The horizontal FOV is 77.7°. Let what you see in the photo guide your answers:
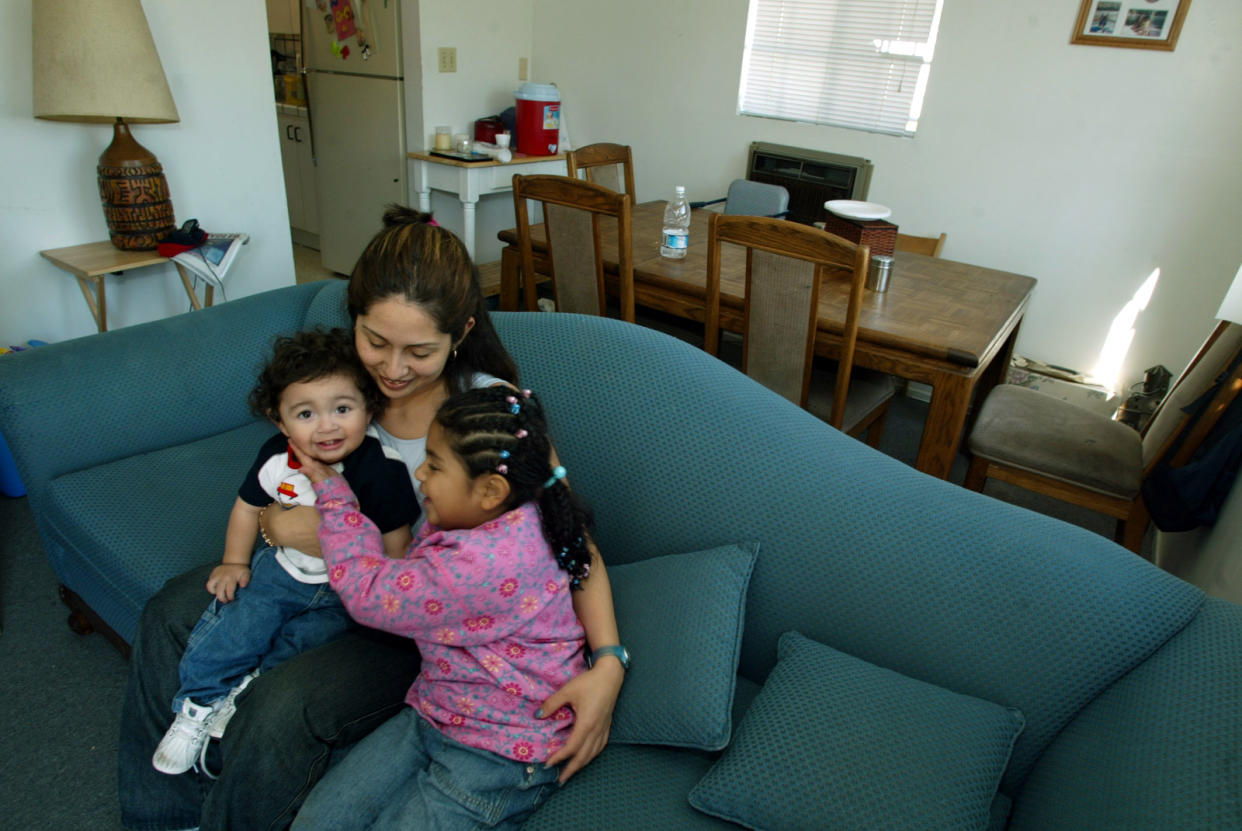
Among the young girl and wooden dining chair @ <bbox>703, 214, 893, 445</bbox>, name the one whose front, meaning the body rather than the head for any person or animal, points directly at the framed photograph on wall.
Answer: the wooden dining chair

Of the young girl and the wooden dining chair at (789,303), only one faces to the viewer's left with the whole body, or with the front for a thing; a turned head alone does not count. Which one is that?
the young girl

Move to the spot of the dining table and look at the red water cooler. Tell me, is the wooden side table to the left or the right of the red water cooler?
left

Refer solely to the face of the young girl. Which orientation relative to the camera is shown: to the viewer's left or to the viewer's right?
to the viewer's left

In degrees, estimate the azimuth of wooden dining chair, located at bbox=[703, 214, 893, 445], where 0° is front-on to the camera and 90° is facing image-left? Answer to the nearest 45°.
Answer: approximately 225°

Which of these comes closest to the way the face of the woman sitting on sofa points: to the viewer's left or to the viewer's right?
to the viewer's left

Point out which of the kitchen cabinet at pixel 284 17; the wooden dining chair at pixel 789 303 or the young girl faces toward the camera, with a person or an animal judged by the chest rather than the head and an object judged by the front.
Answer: the kitchen cabinet

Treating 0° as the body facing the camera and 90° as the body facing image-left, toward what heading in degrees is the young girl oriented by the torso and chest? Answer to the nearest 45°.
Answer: approximately 90°

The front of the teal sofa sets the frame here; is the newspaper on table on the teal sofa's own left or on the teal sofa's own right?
on the teal sofa's own right

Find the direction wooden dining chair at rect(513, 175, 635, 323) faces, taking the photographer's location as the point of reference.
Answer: facing away from the viewer and to the right of the viewer

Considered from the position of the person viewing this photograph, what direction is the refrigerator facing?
facing the viewer

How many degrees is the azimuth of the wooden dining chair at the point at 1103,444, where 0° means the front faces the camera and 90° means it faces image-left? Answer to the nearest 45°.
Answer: approximately 135°
